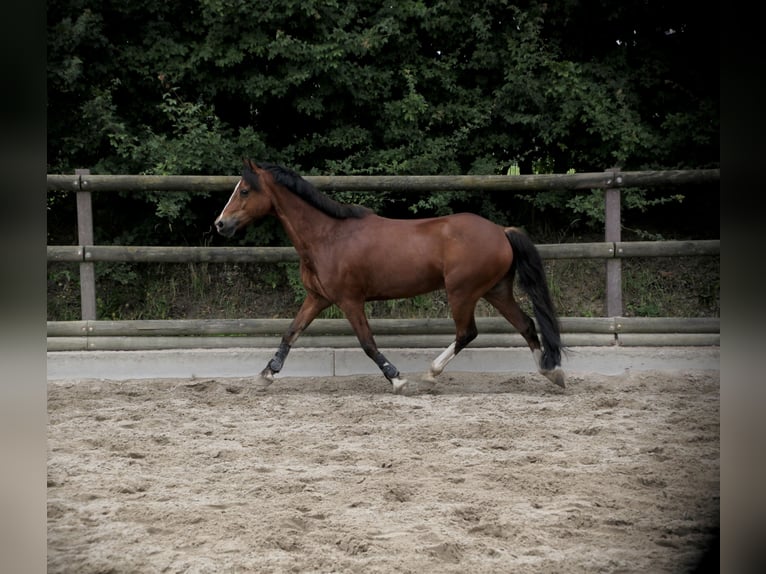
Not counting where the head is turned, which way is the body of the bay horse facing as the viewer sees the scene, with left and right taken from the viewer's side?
facing to the left of the viewer
